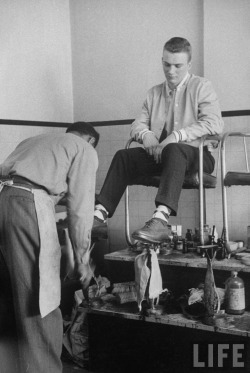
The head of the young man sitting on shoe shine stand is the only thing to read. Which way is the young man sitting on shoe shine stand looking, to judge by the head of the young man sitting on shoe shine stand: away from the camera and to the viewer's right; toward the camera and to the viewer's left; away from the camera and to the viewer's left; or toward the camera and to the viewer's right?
toward the camera and to the viewer's left
